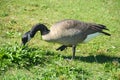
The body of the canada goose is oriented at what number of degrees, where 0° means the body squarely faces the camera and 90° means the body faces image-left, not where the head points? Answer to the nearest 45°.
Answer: approximately 90°
